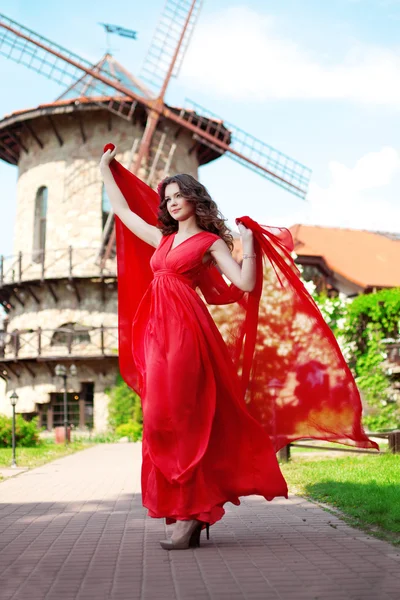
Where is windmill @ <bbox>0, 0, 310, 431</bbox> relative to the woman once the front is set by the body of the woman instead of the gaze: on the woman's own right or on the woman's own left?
on the woman's own right

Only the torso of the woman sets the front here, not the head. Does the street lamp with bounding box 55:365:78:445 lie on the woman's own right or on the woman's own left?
on the woman's own right

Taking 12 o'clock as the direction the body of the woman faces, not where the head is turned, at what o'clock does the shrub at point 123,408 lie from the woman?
The shrub is roughly at 4 o'clock from the woman.

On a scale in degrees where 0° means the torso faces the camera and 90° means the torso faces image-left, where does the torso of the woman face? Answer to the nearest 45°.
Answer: approximately 45°
